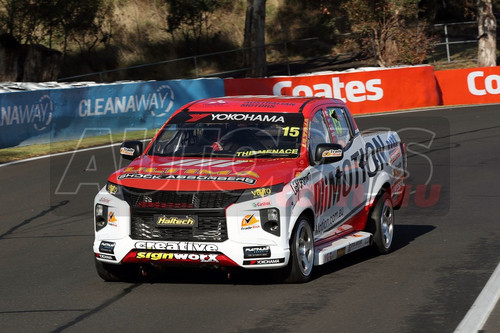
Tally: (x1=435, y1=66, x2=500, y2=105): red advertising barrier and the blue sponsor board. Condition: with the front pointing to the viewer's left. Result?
0

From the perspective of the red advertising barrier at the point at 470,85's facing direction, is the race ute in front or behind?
in front

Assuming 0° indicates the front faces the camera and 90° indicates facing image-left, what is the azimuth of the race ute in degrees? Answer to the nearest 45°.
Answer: approximately 45°

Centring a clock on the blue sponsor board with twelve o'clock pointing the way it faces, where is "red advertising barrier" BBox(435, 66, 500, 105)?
The red advertising barrier is roughly at 10 o'clock from the blue sponsor board.

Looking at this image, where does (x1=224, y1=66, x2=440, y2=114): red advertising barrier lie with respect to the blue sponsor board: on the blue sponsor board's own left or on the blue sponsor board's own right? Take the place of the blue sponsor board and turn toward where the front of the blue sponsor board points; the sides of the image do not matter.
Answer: on the blue sponsor board's own left

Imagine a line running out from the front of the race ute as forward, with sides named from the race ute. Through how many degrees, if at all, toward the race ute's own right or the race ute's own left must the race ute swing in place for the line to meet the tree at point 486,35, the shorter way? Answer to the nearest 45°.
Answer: approximately 135° to the race ute's own right

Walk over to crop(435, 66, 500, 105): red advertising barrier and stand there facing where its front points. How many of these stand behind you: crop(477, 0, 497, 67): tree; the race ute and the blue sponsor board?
1

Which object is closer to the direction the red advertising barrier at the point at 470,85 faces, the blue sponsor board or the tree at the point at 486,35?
the blue sponsor board

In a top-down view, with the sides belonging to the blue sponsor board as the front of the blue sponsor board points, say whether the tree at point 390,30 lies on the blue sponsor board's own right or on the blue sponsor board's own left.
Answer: on the blue sponsor board's own left
